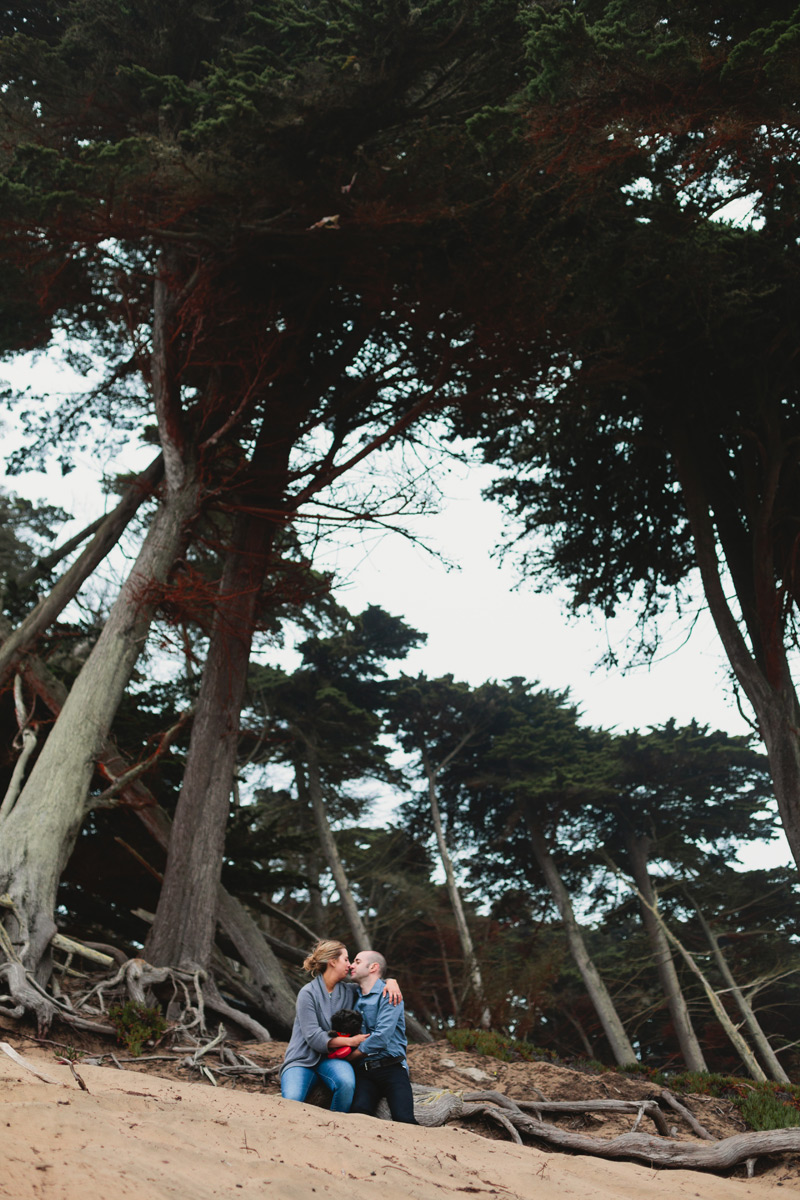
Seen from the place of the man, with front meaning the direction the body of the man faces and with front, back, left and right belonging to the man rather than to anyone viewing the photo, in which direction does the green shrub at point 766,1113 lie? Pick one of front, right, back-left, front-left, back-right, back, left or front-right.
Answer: back

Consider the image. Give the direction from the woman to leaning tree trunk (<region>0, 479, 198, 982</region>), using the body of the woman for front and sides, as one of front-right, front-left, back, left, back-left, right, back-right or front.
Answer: back

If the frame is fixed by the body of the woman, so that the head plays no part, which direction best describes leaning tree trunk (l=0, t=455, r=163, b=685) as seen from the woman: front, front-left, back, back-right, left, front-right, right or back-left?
back

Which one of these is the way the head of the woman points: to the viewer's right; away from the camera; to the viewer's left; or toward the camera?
to the viewer's right

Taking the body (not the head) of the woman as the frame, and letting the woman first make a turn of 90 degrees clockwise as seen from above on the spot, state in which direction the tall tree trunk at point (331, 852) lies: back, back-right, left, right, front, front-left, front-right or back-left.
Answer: back-right

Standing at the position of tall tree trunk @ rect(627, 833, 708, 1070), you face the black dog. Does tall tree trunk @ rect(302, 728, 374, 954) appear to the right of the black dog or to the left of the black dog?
right

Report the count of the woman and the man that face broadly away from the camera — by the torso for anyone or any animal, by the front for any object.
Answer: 0

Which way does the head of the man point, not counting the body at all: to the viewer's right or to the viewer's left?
to the viewer's left

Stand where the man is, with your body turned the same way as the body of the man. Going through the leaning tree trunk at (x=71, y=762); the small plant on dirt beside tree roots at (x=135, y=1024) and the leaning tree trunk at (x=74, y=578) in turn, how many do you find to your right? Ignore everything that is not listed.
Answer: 3

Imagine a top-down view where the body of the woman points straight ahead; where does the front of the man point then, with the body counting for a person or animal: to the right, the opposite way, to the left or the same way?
to the right

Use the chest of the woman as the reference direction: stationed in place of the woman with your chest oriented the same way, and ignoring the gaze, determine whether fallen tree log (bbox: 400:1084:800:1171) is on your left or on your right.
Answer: on your left

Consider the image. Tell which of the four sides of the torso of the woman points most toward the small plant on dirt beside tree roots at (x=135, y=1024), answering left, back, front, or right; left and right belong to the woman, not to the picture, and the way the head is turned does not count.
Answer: back

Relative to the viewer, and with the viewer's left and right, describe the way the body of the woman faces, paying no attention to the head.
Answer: facing the viewer and to the right of the viewer

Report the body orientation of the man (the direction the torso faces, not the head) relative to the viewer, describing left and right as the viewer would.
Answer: facing the viewer and to the left of the viewer

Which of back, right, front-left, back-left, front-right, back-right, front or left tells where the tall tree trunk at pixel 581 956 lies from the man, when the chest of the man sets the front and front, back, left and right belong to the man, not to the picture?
back-right

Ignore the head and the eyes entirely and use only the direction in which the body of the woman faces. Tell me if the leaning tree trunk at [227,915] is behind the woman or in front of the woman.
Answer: behind

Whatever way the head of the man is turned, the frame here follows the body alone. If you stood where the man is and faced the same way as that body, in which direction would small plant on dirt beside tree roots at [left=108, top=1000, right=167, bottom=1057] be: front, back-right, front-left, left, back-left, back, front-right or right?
right
